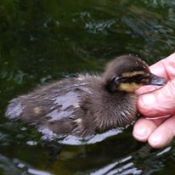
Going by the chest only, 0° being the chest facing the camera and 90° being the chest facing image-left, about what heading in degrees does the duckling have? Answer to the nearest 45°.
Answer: approximately 270°

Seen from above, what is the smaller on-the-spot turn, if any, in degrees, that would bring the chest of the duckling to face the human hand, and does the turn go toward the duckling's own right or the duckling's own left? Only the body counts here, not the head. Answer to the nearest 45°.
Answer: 0° — it already faces them
